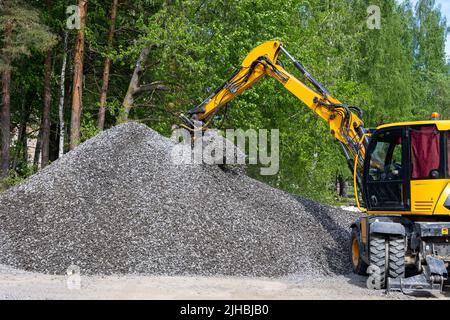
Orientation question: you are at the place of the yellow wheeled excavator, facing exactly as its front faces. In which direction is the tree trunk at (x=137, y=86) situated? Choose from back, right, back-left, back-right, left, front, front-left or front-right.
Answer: front-right

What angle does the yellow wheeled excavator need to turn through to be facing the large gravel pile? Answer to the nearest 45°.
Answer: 0° — it already faces it

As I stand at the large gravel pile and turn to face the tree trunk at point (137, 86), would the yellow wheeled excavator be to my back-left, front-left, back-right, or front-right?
back-right

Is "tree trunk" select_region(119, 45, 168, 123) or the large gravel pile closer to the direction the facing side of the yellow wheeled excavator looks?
the large gravel pile

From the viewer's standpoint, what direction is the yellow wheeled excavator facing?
to the viewer's left
